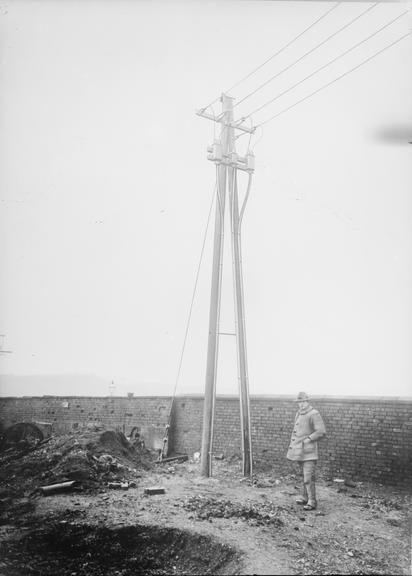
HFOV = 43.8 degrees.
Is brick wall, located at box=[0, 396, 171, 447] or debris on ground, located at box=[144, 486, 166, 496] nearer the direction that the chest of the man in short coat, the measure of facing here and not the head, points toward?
the debris on ground

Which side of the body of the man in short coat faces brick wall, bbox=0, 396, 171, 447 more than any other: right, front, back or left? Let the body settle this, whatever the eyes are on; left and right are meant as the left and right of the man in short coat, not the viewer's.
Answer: right

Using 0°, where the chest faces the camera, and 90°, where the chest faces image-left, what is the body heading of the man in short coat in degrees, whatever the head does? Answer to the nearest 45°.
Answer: approximately 45°

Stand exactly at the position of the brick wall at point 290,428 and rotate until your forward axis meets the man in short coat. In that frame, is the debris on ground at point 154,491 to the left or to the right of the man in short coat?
right

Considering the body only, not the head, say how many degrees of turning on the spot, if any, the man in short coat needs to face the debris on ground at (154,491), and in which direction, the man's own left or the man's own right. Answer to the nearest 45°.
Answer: approximately 45° to the man's own right

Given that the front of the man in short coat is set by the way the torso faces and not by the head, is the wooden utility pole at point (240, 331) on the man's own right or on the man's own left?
on the man's own right

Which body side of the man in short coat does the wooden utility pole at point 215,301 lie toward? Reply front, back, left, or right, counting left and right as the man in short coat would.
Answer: right
